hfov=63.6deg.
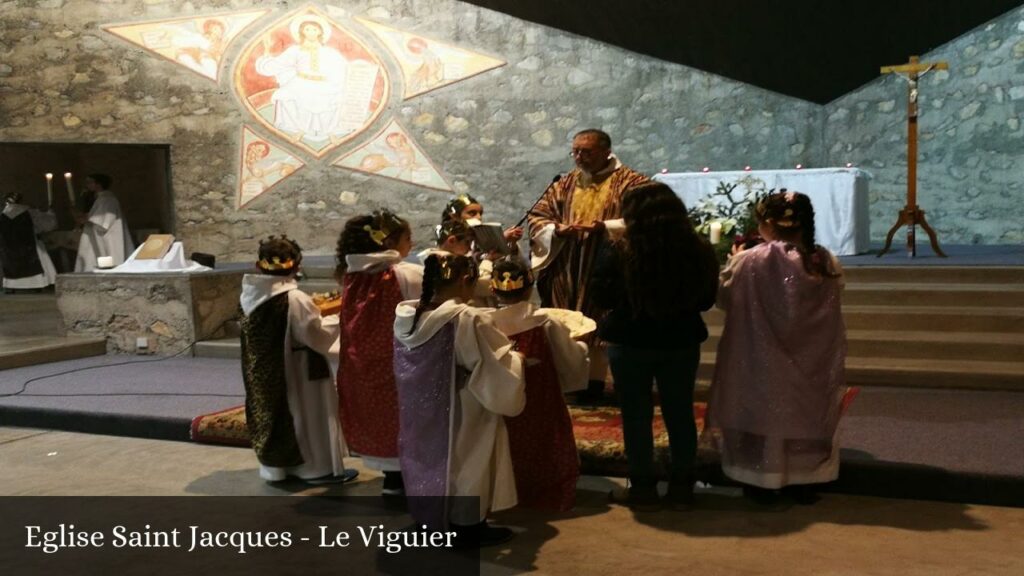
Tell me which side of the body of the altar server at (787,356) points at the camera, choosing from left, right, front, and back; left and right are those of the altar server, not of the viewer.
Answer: back

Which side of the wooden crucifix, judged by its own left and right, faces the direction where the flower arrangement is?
right

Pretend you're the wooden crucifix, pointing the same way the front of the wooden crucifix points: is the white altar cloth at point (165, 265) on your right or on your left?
on your right

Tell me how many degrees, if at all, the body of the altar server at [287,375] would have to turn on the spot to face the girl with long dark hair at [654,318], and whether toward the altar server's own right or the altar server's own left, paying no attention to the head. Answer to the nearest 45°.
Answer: approximately 90° to the altar server's own right

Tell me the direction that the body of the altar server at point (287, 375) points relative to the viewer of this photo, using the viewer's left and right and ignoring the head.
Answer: facing away from the viewer and to the right of the viewer

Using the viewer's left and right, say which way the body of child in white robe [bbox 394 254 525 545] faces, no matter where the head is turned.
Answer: facing away from the viewer and to the right of the viewer

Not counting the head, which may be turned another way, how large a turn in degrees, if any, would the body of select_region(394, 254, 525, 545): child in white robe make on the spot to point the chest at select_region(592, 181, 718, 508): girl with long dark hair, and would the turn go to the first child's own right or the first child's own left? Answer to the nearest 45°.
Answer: approximately 45° to the first child's own right

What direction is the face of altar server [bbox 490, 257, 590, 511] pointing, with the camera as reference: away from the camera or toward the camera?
away from the camera

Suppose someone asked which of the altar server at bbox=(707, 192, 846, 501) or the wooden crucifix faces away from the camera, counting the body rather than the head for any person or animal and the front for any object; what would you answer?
the altar server

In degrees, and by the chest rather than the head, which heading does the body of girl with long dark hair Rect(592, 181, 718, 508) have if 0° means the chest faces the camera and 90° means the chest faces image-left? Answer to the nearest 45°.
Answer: approximately 180°

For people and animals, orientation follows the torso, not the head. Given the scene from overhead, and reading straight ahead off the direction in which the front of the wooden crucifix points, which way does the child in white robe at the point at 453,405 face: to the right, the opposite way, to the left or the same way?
the opposite way

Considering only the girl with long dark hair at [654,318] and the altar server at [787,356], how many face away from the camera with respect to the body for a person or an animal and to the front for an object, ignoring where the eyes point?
2
